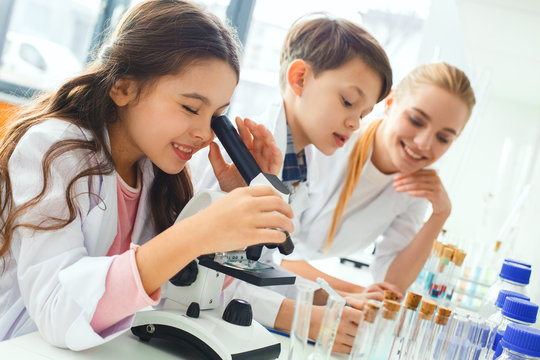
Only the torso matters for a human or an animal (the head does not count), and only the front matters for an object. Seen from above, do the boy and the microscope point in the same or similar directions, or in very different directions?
same or similar directions

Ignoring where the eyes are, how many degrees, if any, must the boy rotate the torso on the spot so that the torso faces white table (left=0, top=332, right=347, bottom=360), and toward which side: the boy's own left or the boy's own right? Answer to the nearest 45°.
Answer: approximately 45° to the boy's own right

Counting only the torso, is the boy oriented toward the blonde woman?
no
